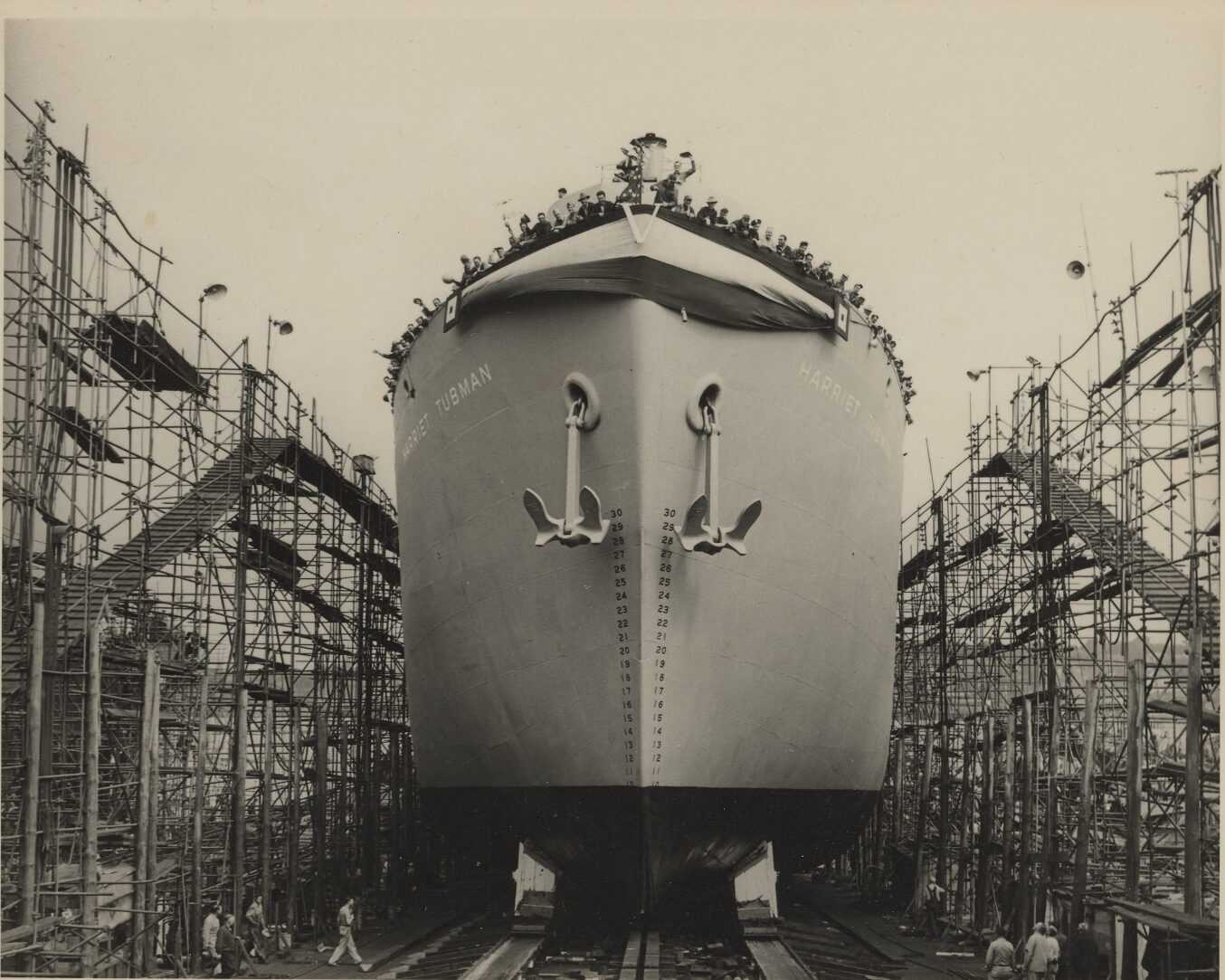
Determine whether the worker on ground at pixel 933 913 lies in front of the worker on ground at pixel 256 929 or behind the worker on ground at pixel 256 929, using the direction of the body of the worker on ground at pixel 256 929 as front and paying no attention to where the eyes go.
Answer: in front
